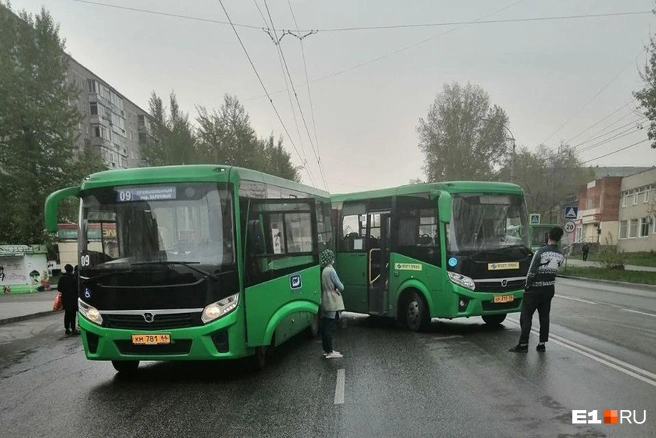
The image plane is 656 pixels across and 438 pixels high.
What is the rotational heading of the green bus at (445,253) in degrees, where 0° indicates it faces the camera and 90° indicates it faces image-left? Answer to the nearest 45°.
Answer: approximately 315°

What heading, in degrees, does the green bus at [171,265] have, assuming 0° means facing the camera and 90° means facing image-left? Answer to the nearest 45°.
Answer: approximately 45°

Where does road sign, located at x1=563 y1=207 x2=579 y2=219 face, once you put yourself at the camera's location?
facing the viewer

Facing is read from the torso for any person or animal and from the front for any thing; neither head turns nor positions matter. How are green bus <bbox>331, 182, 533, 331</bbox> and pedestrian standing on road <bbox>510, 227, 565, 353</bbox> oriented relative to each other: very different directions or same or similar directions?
very different directions

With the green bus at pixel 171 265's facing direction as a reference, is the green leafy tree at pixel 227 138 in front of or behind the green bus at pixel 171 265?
behind

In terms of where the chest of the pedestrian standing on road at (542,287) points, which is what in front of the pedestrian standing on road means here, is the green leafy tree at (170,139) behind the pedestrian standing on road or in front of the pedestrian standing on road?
in front

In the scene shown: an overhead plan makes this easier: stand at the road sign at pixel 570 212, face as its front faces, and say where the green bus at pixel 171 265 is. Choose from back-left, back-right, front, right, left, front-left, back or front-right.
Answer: front

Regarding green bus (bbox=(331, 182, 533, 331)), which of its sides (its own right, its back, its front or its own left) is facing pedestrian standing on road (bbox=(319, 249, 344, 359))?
right

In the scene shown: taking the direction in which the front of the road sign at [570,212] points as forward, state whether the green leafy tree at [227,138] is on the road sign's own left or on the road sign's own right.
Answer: on the road sign's own right

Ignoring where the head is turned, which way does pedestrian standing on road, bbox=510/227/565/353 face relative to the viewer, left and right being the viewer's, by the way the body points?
facing away from the viewer and to the left of the viewer

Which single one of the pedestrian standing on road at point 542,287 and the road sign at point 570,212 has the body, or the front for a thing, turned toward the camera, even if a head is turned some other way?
the road sign

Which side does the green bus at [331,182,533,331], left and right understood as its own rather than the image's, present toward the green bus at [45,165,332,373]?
right

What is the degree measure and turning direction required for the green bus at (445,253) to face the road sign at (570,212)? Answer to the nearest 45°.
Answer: approximately 135° to its left

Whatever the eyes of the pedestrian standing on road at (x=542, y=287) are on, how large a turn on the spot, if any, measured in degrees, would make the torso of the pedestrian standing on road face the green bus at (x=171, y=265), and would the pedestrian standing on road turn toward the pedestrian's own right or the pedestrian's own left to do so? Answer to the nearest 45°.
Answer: approximately 90° to the pedestrian's own left

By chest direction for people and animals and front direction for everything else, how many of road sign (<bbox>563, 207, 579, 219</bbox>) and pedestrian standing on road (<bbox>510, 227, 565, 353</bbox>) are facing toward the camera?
1

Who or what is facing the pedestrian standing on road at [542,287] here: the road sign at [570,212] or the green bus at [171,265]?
the road sign
